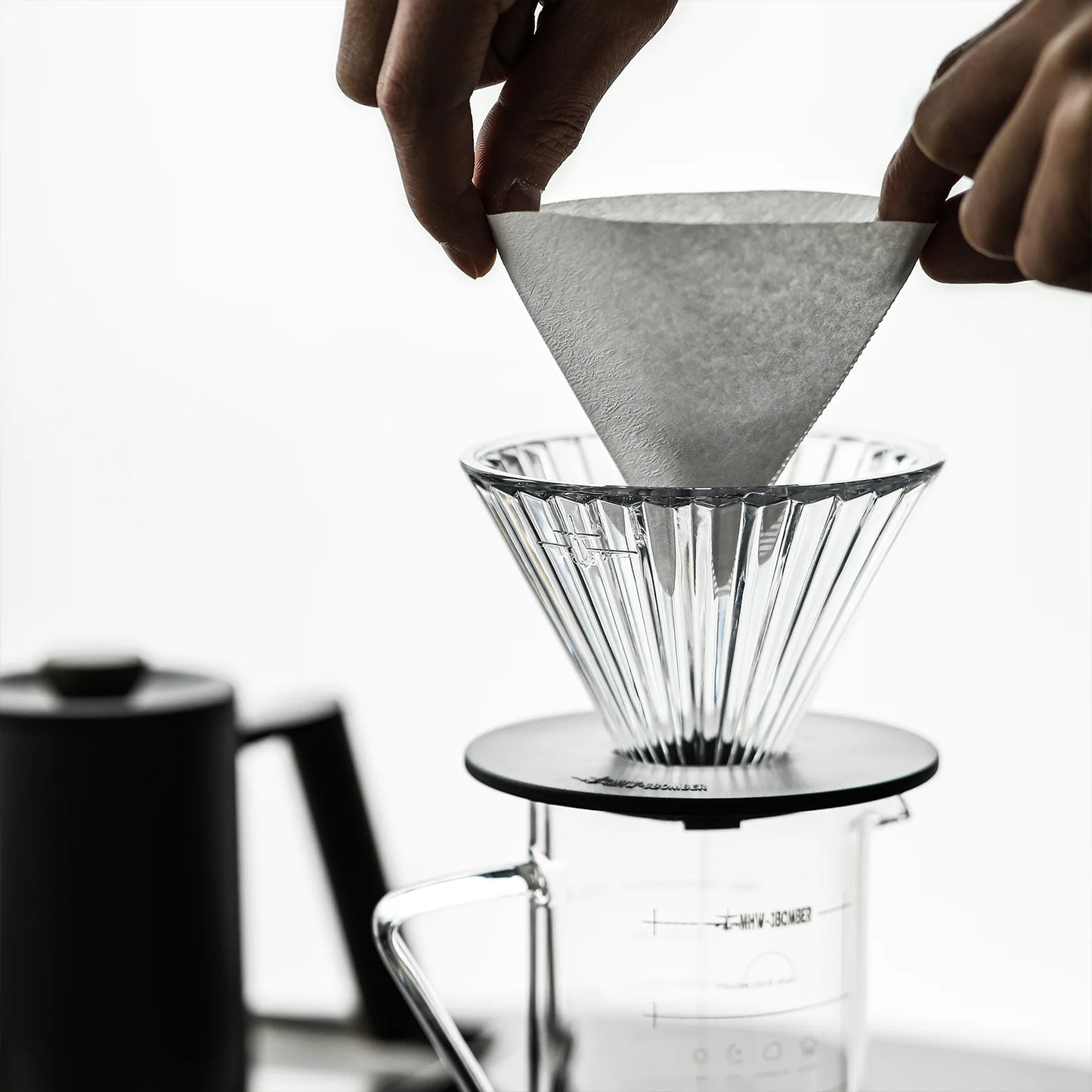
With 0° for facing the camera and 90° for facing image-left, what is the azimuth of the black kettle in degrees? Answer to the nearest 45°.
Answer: approximately 90°
